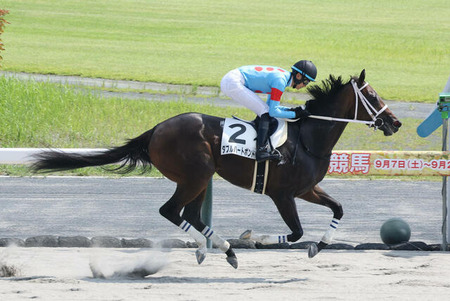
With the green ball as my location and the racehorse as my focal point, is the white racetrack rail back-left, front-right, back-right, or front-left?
front-right

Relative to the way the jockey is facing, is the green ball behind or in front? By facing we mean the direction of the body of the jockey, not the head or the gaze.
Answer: in front

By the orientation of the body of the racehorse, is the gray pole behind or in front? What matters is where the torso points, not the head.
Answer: in front

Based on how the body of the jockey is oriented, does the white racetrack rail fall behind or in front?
behind

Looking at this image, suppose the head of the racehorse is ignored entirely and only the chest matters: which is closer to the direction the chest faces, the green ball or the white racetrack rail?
the green ball

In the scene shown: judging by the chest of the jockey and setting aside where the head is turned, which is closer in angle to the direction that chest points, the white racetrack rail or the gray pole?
the gray pole

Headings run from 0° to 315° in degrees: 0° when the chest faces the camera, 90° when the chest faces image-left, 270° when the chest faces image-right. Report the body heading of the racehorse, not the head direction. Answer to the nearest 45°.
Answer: approximately 270°

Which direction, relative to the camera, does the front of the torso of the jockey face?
to the viewer's right
